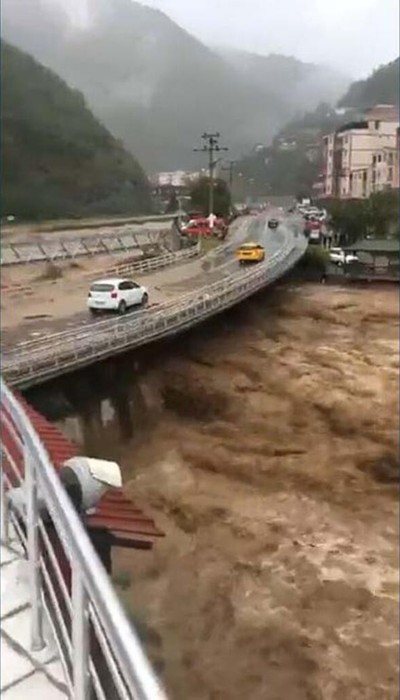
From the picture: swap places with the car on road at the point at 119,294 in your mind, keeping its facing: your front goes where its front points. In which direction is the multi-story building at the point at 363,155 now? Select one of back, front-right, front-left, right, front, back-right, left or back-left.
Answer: front-right

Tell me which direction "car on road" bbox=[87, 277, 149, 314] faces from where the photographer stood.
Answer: facing away from the viewer and to the right of the viewer
